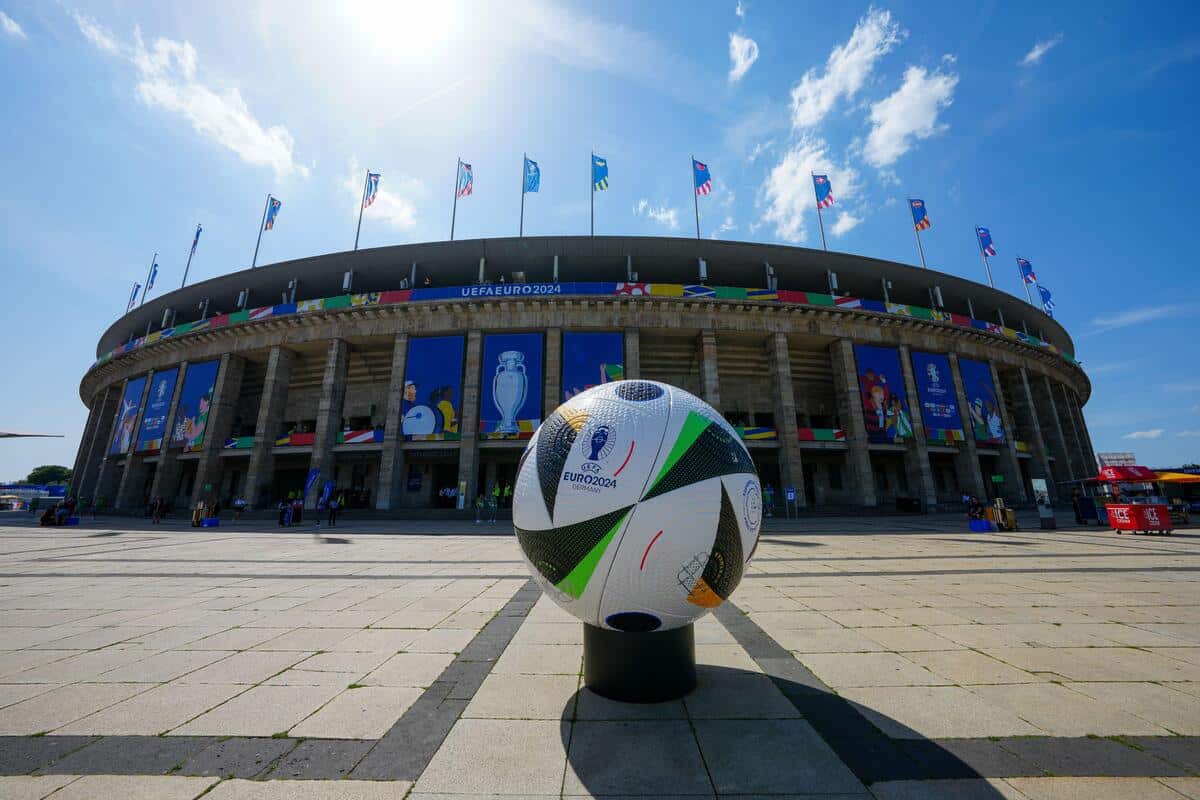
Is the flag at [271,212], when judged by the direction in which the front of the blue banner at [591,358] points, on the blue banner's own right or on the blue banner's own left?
on the blue banner's own right

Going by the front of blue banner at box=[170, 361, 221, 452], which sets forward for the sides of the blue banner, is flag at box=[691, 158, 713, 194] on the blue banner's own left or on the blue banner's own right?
on the blue banner's own left

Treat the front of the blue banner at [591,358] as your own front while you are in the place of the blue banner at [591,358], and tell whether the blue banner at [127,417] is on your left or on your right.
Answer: on your right

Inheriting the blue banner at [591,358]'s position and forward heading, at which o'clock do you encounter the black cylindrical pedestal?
The black cylindrical pedestal is roughly at 12 o'clock from the blue banner.

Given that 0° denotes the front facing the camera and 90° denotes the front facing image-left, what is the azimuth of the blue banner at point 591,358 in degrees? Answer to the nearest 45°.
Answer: approximately 0°

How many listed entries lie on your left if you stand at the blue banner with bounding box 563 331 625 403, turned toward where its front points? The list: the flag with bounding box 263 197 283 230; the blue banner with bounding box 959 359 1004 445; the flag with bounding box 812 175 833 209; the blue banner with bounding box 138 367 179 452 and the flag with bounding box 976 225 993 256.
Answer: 3

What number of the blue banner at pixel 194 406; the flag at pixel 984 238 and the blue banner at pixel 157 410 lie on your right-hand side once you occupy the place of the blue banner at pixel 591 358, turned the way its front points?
2
